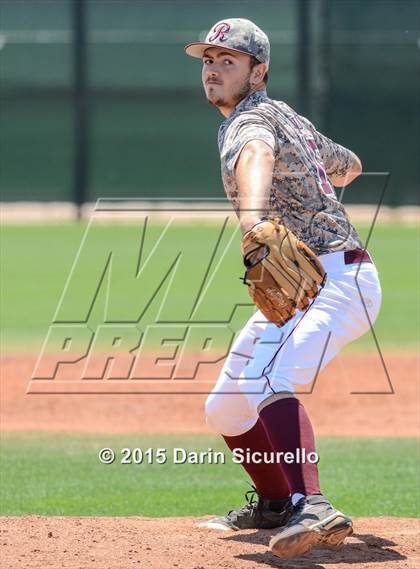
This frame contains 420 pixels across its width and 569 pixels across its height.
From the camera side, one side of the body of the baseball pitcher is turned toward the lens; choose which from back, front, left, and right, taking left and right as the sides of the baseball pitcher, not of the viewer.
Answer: left
